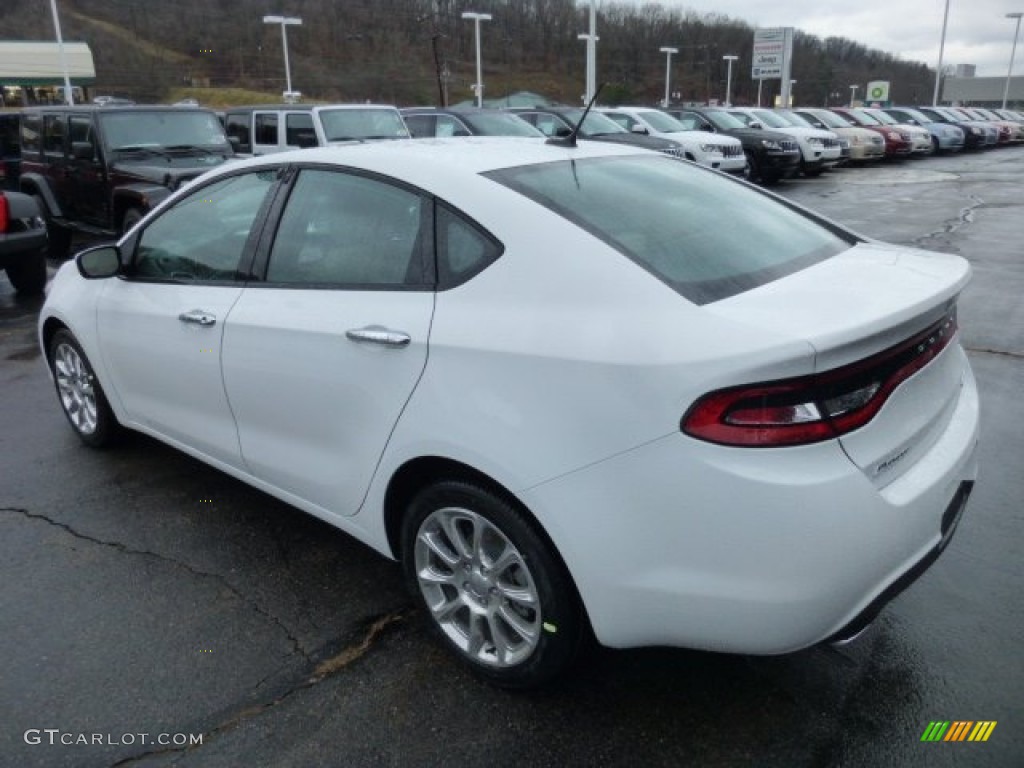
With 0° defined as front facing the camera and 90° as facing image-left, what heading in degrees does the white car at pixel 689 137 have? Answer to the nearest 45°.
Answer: approximately 315°

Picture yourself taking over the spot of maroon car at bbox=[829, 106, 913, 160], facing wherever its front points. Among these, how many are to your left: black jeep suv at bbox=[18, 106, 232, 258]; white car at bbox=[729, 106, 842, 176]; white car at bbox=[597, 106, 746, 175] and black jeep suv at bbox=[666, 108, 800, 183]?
0

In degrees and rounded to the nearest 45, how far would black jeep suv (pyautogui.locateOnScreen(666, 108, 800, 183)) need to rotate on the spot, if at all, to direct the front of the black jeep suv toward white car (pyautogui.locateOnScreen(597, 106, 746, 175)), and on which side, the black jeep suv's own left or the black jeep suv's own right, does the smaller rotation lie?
approximately 90° to the black jeep suv's own right

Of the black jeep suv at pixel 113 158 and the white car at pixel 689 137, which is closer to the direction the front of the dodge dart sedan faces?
the black jeep suv

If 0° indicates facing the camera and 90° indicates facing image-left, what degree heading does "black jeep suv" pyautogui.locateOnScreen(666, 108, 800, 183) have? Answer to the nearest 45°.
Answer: approximately 315°

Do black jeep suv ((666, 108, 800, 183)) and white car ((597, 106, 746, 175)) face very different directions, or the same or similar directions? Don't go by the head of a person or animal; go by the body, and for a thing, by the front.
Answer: same or similar directions

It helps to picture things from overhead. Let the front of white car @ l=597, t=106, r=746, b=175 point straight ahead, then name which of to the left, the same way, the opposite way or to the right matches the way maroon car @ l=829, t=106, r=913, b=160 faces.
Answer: the same way

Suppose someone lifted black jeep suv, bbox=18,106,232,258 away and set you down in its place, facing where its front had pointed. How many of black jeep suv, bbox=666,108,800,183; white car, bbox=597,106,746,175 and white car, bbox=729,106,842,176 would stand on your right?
0

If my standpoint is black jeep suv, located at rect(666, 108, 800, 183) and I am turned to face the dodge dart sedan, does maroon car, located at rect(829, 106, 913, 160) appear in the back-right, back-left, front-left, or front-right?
back-left

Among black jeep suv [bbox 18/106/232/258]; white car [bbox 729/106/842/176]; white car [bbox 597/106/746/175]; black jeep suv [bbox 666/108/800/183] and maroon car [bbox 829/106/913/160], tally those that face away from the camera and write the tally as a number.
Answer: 0

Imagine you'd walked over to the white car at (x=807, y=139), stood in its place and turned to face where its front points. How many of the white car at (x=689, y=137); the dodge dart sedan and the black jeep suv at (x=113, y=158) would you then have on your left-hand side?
0

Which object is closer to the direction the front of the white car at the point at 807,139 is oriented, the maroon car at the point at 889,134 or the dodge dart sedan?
the dodge dart sedan

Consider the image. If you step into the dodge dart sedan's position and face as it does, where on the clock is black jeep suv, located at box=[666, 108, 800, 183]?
The black jeep suv is roughly at 2 o'clock from the dodge dart sedan.

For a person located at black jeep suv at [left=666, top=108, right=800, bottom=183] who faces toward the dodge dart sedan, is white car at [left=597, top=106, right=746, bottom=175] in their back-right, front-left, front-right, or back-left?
front-right

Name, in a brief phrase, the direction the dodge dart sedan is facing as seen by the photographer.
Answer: facing away from the viewer and to the left of the viewer

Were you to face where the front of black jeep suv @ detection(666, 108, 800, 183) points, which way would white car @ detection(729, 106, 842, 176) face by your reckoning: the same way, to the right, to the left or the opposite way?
the same way

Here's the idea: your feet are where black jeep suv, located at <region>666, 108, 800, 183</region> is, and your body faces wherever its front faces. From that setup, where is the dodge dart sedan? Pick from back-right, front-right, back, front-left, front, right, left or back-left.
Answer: front-right

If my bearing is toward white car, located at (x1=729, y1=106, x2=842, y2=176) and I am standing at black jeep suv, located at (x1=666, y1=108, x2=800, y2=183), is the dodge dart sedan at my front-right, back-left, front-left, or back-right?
back-right

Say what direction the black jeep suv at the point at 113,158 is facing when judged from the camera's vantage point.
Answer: facing the viewer and to the right of the viewer

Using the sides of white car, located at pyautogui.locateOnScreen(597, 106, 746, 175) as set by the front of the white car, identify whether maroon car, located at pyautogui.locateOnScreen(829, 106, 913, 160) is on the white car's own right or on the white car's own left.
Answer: on the white car's own left

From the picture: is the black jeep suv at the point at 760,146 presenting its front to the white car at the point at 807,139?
no

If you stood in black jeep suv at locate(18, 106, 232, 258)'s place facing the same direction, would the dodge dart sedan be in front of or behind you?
in front
